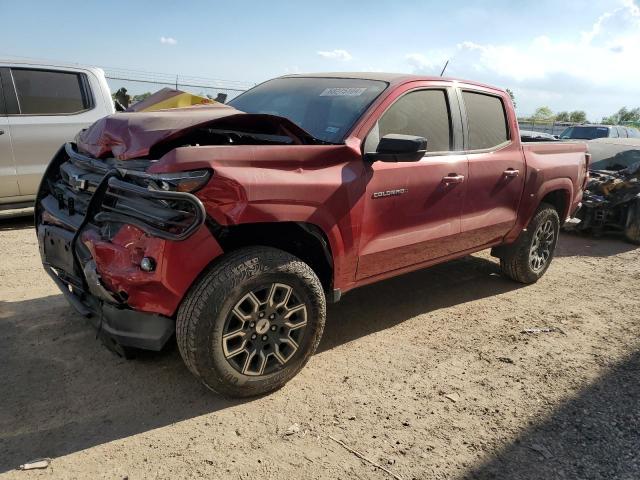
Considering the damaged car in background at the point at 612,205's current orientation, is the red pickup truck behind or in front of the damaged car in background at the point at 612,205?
in front

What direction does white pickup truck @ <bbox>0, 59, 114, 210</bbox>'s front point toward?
to the viewer's left

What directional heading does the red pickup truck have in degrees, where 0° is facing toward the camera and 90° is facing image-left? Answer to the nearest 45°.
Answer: approximately 45°

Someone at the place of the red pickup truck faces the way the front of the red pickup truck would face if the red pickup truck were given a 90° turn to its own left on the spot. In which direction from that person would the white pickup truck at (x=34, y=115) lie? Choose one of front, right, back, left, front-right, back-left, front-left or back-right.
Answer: back

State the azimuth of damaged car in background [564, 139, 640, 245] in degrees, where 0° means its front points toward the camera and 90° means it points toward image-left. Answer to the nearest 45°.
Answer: approximately 45°

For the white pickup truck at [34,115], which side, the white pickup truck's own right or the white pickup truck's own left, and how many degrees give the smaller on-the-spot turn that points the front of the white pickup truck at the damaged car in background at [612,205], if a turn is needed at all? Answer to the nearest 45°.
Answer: approximately 180°

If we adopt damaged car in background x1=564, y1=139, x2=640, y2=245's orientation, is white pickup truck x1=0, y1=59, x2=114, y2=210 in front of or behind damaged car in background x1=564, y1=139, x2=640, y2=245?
in front
